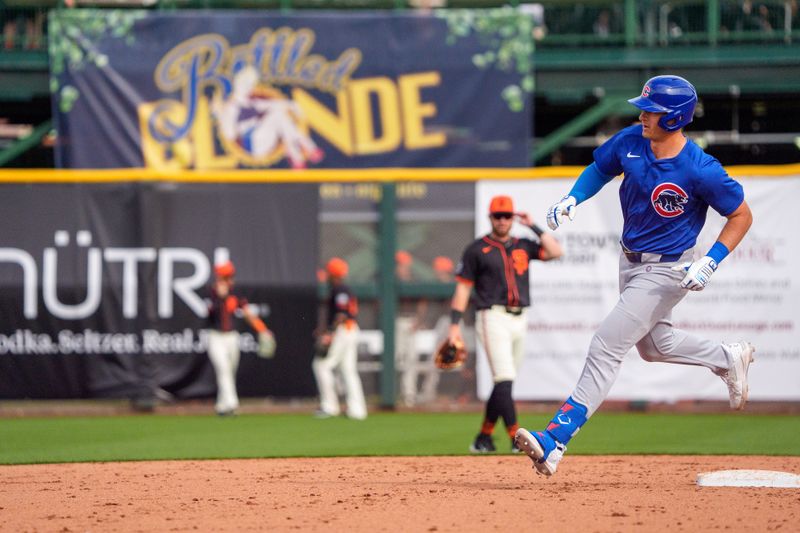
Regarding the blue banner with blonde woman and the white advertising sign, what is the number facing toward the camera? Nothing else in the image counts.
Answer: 2

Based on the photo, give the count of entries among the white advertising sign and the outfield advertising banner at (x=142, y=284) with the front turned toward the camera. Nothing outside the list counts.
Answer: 2

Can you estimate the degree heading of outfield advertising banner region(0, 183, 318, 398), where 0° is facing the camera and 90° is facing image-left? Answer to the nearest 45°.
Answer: approximately 0°

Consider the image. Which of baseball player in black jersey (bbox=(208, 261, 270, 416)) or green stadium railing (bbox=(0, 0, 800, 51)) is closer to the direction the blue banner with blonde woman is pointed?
the baseball player in black jersey

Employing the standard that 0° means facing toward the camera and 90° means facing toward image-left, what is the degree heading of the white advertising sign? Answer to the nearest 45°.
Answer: approximately 0°
